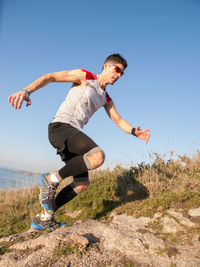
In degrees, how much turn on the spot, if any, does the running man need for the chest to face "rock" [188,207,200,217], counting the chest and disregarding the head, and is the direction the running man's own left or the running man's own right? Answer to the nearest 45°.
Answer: approximately 45° to the running man's own left

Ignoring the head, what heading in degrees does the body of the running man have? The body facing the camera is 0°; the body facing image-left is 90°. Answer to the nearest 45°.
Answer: approximately 315°

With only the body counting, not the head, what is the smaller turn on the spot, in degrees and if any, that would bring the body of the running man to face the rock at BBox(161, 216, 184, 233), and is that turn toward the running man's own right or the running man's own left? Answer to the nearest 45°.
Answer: approximately 45° to the running man's own left
